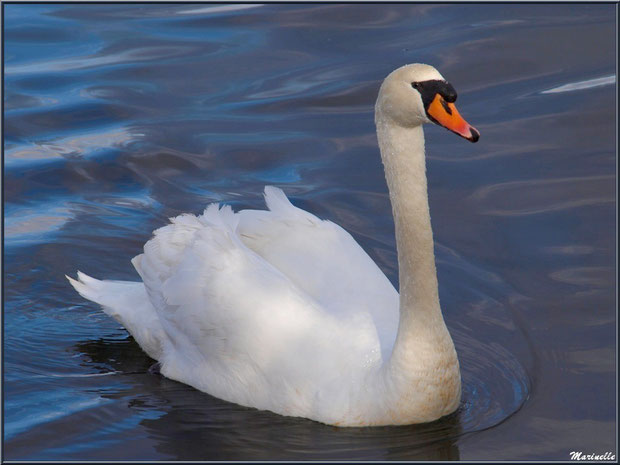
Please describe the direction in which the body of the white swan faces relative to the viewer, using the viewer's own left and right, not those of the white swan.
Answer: facing the viewer and to the right of the viewer
